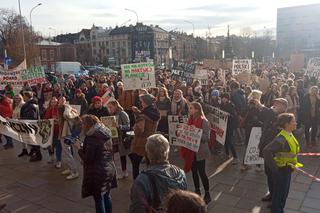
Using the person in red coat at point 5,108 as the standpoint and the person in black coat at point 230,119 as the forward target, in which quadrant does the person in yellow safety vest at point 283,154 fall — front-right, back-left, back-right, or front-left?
front-right

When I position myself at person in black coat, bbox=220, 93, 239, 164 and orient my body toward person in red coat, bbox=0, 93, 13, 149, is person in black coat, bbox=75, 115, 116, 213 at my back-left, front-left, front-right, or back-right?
front-left

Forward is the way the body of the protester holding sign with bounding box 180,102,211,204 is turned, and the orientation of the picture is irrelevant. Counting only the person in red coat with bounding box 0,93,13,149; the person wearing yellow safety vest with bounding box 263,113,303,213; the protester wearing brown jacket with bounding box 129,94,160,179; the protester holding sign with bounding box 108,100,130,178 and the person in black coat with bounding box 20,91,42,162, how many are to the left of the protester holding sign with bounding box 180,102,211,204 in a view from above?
1

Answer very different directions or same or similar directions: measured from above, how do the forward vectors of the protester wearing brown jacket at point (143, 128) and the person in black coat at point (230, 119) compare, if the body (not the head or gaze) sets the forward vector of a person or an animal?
same or similar directions

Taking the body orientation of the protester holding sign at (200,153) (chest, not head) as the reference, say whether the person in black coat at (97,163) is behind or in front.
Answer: in front

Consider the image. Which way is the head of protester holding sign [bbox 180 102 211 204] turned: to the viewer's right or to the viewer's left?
to the viewer's left

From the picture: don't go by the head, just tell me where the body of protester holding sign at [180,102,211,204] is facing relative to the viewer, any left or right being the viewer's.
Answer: facing the viewer and to the left of the viewer
